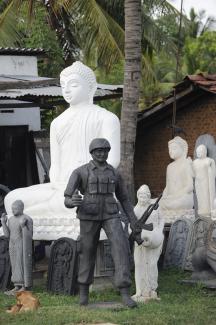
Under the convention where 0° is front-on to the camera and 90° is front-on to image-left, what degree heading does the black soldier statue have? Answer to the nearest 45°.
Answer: approximately 0°

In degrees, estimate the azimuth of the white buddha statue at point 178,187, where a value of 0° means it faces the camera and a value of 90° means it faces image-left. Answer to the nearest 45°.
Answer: approximately 45°

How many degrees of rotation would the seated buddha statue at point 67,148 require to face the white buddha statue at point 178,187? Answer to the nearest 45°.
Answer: approximately 180°

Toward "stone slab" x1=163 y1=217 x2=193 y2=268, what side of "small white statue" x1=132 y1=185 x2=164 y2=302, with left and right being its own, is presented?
back

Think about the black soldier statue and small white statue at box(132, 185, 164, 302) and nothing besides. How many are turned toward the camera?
2

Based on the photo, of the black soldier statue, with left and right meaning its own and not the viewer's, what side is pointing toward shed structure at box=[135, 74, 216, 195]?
back
